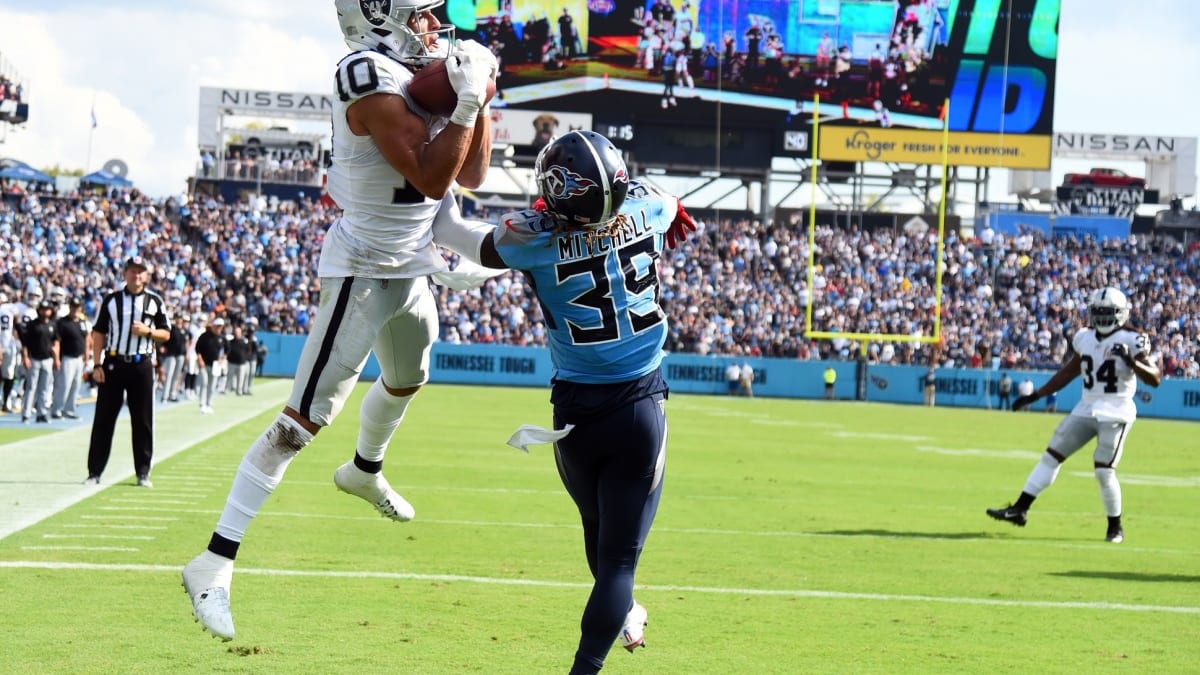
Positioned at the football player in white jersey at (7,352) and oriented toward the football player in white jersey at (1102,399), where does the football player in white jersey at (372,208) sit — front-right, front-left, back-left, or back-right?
front-right

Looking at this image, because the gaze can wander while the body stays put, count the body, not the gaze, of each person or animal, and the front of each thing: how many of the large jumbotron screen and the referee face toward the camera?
2

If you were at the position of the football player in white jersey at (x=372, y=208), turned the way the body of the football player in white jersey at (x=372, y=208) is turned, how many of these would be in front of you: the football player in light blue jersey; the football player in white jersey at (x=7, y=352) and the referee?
1

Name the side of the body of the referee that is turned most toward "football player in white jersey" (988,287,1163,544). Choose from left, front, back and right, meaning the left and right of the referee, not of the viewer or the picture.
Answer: left

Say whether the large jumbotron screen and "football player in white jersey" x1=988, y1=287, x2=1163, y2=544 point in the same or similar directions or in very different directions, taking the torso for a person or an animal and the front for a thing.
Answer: same or similar directions

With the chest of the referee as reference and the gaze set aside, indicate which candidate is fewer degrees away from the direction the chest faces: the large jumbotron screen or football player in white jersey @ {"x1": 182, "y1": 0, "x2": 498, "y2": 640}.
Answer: the football player in white jersey

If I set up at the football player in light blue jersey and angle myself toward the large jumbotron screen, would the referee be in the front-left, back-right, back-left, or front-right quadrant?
front-left

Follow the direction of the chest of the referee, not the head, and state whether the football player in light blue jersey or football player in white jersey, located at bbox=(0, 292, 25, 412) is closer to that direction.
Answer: the football player in light blue jersey

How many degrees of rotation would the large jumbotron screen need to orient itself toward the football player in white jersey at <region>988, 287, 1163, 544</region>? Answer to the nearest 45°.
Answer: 0° — it already faces them

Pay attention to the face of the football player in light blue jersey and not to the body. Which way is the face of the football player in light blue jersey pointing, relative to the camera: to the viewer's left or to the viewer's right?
to the viewer's left

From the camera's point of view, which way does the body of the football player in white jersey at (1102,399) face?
toward the camera

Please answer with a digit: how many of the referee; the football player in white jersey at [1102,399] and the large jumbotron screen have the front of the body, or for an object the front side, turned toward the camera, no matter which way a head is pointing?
3

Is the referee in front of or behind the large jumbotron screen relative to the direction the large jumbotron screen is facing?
in front

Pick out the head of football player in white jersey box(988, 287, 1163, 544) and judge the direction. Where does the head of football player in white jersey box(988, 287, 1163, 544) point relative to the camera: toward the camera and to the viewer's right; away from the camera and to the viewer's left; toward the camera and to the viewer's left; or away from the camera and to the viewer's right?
toward the camera and to the viewer's left

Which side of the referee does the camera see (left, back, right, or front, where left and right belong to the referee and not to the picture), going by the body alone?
front

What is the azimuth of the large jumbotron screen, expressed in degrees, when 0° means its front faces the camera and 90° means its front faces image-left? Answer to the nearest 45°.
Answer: approximately 0°

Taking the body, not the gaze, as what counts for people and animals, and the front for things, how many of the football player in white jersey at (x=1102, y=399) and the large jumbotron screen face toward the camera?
2

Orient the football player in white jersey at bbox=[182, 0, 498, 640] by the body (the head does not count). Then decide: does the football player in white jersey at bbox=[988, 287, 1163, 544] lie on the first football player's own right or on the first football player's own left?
on the first football player's own left

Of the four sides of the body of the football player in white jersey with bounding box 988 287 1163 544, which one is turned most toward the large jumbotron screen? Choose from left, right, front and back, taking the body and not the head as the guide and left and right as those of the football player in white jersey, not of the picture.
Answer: back
